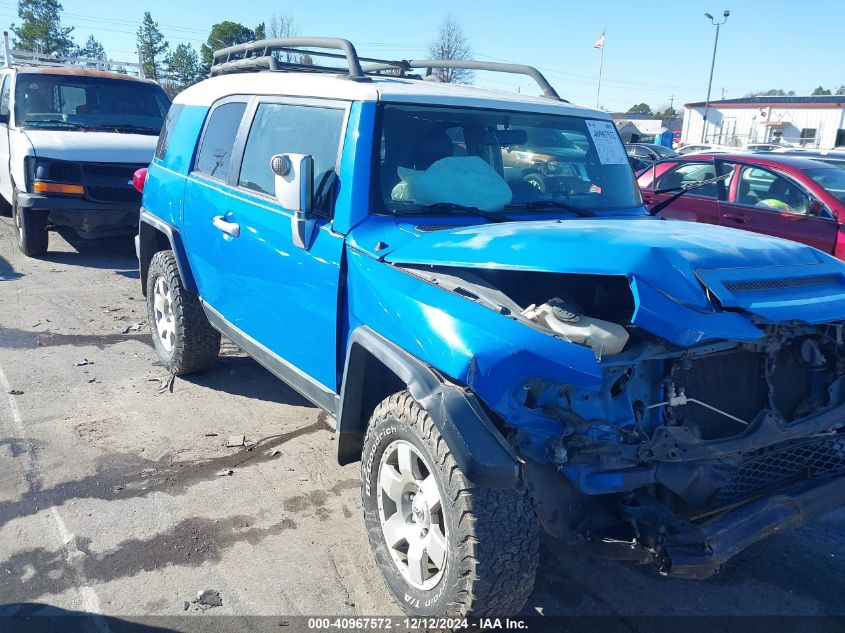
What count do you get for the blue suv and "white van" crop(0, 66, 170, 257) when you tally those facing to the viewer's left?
0

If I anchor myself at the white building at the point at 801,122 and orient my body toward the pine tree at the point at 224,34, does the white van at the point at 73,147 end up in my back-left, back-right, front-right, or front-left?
front-left

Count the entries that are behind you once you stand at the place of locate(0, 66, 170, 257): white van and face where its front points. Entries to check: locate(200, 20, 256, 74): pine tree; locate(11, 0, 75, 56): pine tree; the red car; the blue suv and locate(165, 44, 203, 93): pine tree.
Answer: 3

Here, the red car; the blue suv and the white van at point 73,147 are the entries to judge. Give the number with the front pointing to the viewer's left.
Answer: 0

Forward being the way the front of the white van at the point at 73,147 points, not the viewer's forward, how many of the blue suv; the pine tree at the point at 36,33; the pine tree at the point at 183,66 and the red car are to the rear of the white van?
2

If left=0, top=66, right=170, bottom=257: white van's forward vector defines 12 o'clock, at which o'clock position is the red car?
The red car is roughly at 10 o'clock from the white van.

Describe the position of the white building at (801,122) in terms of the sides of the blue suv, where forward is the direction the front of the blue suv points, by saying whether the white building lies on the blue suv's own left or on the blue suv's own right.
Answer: on the blue suv's own left

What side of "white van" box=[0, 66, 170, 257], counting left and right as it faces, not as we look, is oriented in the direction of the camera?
front

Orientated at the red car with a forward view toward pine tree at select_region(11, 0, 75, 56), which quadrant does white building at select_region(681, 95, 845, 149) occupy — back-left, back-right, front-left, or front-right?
front-right

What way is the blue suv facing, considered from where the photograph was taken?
facing the viewer and to the right of the viewer
